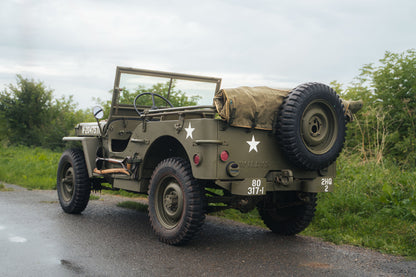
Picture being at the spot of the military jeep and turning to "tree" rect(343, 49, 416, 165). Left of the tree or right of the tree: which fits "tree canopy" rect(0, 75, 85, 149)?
left

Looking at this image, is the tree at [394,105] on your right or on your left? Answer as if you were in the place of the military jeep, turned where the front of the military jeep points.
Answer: on your right

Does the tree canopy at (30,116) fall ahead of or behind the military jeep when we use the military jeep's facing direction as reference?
ahead

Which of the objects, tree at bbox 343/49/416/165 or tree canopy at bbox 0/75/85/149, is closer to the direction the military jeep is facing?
the tree canopy

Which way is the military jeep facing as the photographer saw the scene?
facing away from the viewer and to the left of the viewer
